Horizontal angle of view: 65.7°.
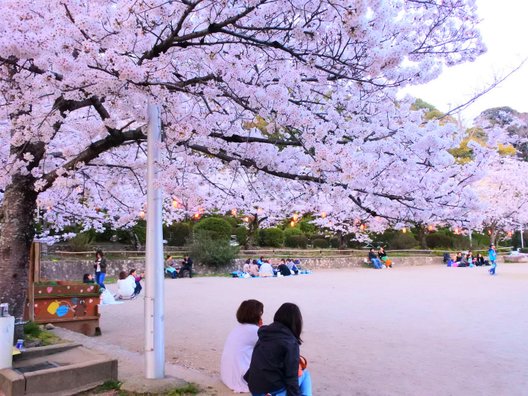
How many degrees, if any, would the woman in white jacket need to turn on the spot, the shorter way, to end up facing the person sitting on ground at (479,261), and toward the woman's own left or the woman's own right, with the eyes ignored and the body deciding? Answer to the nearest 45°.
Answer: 0° — they already face them

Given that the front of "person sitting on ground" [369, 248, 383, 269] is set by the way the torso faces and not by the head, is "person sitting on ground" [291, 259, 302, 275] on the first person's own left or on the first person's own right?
on the first person's own right

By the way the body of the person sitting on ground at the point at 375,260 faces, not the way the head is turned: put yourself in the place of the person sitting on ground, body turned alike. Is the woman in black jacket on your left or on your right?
on your right

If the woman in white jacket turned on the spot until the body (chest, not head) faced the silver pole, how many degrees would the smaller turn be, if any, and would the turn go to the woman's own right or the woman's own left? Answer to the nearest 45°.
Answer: approximately 135° to the woman's own left

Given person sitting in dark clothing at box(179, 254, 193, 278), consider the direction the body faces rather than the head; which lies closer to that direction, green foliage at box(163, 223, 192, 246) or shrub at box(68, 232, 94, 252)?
the shrub

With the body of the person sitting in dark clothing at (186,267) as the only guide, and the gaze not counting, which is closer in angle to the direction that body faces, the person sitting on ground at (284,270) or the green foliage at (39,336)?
the green foliage

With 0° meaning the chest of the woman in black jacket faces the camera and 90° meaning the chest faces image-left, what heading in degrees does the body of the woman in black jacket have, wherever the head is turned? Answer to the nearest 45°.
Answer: approximately 225°

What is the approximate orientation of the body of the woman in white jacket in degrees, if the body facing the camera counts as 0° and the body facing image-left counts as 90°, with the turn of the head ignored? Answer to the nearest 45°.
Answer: approximately 225°

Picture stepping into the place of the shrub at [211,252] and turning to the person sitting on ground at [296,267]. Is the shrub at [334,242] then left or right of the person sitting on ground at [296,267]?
left

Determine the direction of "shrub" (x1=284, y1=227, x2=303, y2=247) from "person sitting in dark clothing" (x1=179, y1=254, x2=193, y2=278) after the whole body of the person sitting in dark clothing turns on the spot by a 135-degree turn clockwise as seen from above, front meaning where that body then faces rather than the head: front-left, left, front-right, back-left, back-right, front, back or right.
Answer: front-right

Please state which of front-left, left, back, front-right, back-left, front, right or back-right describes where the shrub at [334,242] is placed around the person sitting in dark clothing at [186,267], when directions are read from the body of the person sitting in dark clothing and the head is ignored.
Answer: back

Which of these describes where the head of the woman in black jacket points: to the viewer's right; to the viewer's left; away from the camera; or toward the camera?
away from the camera

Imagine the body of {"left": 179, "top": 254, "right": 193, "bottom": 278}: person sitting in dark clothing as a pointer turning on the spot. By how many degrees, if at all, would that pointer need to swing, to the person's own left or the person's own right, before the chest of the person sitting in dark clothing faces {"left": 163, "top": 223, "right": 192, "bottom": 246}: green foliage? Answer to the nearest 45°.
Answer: approximately 135° to the person's own right

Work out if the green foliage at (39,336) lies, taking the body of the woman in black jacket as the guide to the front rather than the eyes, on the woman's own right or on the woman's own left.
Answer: on the woman's own left
